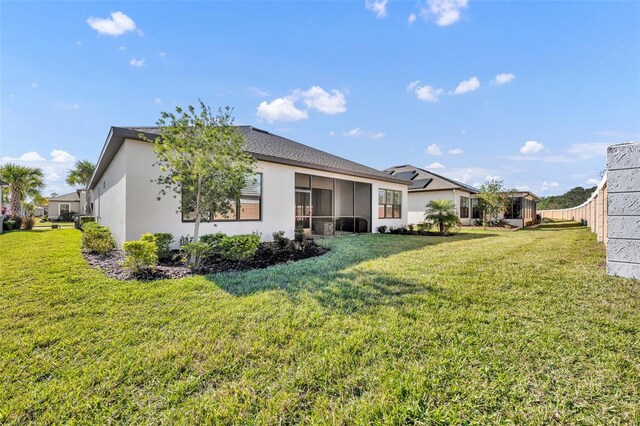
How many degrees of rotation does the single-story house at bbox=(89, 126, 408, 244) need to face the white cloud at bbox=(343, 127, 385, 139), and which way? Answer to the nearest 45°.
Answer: approximately 90° to its right

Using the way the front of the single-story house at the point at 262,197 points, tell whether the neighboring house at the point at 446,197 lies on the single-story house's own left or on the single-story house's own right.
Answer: on the single-story house's own right

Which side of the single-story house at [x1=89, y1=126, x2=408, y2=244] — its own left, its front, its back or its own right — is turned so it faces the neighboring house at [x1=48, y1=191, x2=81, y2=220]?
front

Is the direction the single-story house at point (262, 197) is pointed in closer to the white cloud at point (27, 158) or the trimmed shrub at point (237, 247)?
the white cloud

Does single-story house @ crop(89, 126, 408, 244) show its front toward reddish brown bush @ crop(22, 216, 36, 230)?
yes

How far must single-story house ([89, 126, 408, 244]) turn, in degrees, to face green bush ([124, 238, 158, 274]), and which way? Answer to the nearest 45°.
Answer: approximately 90° to its left

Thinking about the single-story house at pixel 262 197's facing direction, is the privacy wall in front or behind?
behind

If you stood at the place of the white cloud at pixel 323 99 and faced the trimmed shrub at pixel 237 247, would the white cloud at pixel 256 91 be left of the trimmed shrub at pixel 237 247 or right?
right

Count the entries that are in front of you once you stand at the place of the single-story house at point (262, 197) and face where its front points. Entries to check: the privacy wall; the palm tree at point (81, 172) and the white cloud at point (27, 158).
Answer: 2

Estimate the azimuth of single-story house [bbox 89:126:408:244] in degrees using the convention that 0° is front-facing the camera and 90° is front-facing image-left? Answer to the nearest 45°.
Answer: approximately 135°

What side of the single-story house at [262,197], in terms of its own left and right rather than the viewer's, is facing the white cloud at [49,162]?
front

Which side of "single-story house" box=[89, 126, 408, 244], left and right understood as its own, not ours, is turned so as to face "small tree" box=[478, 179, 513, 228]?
right
